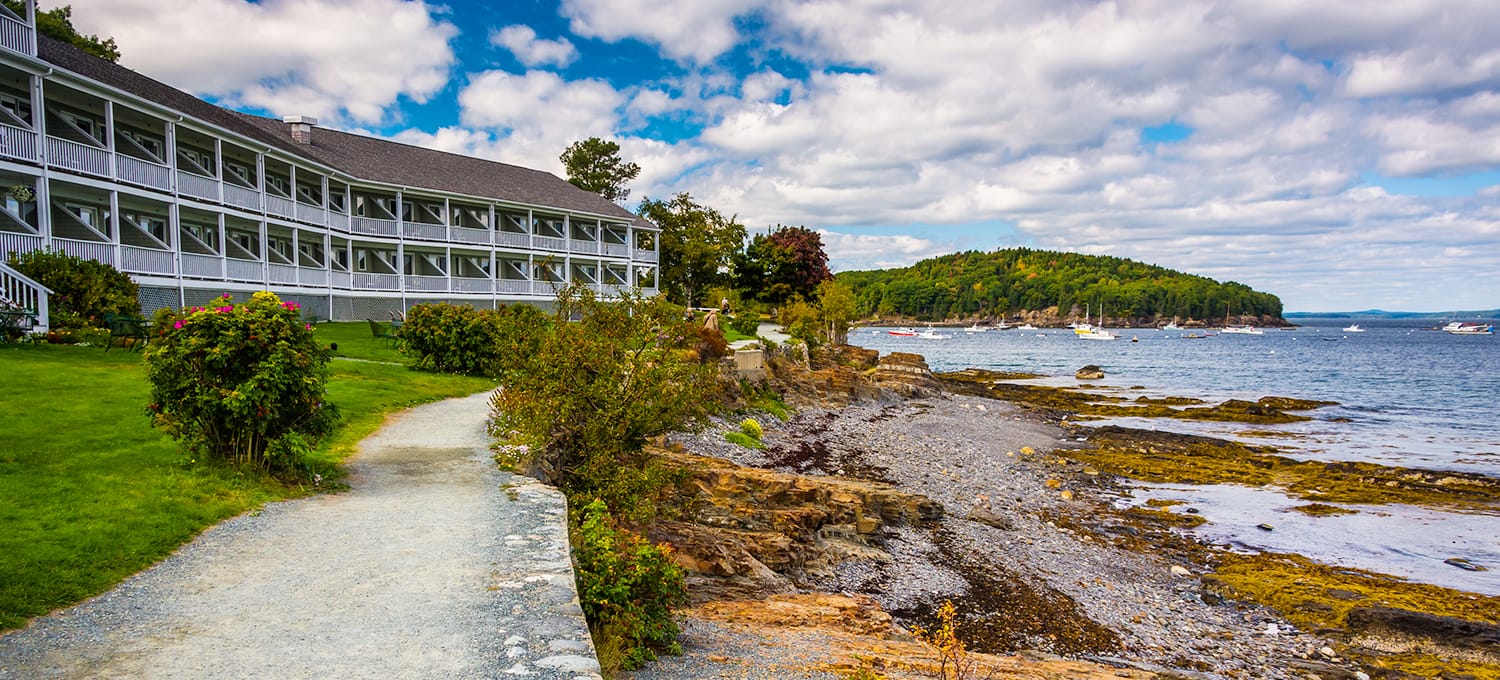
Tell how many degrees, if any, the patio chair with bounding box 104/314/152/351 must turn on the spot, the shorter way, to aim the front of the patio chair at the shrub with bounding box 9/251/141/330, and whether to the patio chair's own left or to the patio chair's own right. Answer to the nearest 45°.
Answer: approximately 135° to the patio chair's own left

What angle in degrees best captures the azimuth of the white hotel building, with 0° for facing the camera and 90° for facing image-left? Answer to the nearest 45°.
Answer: approximately 315°

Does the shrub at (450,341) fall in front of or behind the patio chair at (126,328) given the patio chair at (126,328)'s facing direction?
in front

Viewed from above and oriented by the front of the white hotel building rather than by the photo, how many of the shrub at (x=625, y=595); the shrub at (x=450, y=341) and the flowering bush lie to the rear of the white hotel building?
0

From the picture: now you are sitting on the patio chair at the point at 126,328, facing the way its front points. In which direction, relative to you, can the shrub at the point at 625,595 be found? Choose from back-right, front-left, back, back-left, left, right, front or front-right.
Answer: right

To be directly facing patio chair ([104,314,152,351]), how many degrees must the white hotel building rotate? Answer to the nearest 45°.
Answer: approximately 45° to its right

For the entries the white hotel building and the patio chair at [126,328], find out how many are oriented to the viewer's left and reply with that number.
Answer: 0

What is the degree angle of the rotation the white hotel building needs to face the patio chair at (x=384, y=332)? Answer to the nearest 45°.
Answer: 0° — it already faces it

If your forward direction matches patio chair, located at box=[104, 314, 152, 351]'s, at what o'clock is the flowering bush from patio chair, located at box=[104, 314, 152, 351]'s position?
The flowering bush is roughly at 3 o'clock from the patio chair.

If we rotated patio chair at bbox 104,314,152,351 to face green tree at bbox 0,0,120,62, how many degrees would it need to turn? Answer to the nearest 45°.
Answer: approximately 90° to its left

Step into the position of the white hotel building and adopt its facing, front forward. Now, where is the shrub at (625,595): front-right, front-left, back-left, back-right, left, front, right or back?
front-right

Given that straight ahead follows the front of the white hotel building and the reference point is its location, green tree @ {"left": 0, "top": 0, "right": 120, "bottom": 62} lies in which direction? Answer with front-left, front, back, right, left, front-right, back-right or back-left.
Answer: back

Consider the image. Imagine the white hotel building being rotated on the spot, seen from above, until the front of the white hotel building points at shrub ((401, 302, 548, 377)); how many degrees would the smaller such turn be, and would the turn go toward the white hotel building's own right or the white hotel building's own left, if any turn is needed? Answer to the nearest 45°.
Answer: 0° — it already faces it

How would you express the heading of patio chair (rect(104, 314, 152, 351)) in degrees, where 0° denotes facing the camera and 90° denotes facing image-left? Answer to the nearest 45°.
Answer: approximately 270°
